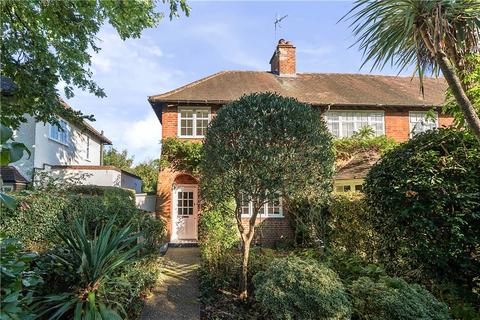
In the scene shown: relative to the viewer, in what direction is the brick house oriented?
toward the camera

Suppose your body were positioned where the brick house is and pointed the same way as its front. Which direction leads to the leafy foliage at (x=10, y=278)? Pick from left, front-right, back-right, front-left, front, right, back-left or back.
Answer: front

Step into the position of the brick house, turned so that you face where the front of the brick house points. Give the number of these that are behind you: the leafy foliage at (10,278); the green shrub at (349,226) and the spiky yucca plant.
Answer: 0

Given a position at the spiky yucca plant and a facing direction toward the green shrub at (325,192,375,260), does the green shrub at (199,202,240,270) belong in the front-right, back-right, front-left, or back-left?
front-left

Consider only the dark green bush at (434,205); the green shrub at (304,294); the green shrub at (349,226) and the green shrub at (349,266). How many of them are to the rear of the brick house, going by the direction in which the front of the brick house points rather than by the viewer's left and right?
0

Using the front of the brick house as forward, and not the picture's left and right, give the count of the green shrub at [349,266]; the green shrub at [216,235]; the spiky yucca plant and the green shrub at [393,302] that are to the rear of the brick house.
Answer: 0

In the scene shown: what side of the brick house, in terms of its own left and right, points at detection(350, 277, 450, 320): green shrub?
front

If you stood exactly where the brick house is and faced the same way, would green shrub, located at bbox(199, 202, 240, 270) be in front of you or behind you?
in front

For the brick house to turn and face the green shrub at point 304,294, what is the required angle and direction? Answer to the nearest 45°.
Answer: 0° — it already faces it

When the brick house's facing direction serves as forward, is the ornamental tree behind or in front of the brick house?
in front

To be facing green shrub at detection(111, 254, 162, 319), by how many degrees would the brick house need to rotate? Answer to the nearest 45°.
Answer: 0° — it already faces it
